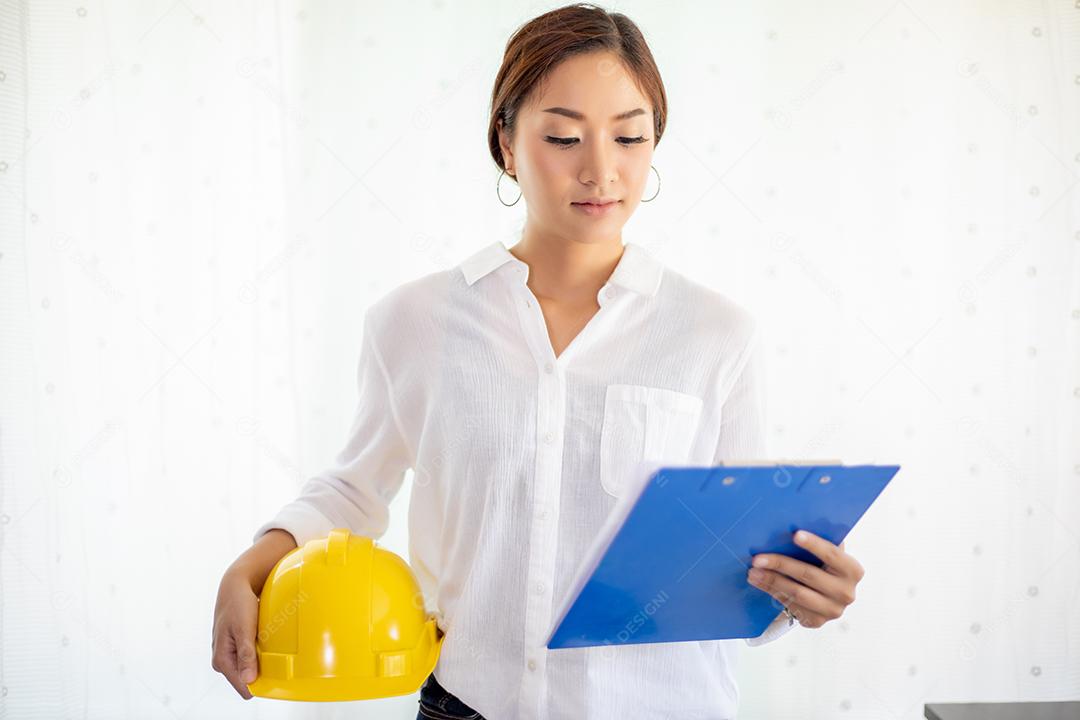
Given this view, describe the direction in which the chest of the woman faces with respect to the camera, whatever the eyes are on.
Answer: toward the camera
